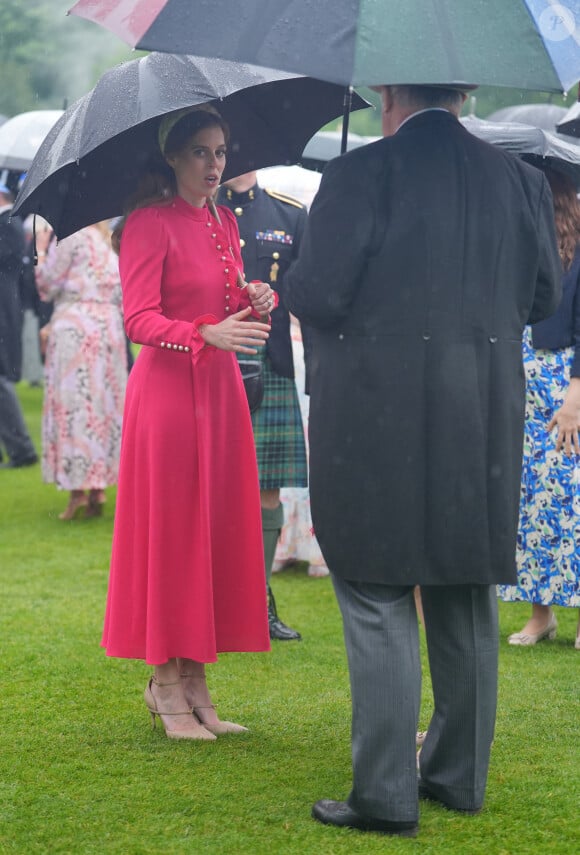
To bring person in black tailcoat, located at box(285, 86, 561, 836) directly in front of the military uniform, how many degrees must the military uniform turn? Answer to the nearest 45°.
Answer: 0° — it already faces them

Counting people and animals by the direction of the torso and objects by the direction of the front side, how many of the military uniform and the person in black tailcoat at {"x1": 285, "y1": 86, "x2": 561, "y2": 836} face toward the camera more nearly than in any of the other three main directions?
1

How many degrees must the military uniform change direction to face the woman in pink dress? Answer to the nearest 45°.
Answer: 0° — it already faces them

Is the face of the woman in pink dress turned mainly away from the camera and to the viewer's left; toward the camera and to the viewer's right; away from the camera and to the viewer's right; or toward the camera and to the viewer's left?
toward the camera and to the viewer's right

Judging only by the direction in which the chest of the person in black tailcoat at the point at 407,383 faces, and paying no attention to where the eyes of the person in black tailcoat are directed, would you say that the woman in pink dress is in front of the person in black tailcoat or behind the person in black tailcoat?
in front

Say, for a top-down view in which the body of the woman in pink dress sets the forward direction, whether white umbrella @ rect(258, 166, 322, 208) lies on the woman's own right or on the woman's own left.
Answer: on the woman's own left

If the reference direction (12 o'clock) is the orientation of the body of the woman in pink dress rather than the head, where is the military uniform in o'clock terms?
The military uniform is roughly at 8 o'clock from the woman in pink dress.

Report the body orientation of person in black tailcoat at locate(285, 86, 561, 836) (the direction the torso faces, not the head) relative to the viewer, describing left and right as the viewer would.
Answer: facing away from the viewer and to the left of the viewer

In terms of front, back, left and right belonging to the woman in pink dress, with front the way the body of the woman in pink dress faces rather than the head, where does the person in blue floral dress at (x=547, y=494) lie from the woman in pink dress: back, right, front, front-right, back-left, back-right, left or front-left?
left

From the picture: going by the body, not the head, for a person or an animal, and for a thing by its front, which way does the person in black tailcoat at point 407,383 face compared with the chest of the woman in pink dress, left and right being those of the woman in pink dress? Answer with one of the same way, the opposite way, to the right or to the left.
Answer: the opposite way

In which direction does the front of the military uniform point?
toward the camera

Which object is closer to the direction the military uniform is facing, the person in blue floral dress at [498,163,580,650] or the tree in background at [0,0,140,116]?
the person in blue floral dress

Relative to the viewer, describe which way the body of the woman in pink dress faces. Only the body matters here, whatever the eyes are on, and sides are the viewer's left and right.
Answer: facing the viewer and to the right of the viewer
